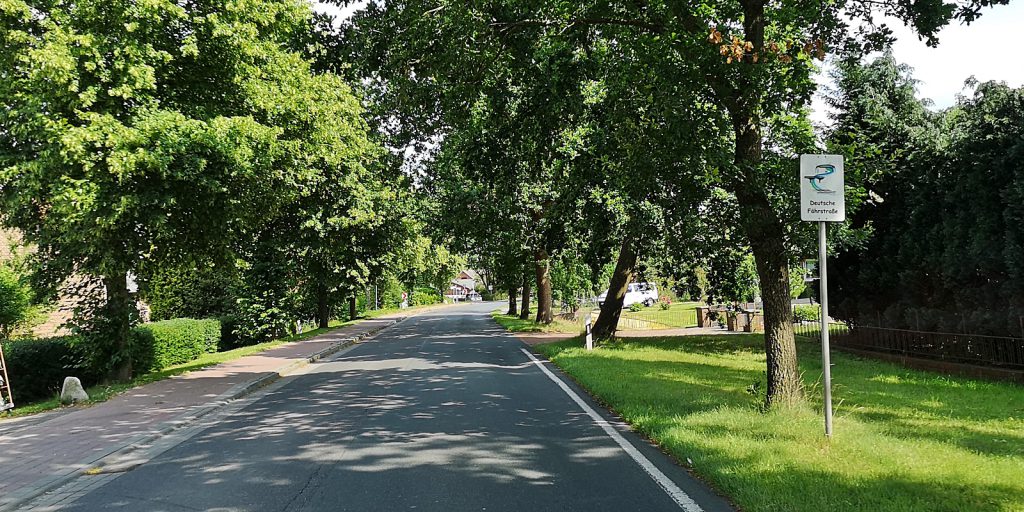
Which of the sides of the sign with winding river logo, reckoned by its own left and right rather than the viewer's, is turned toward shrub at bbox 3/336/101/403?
right

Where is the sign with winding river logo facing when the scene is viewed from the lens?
facing the viewer

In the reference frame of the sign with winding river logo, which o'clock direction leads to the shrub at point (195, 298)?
The shrub is roughly at 4 o'clock from the sign with winding river logo.

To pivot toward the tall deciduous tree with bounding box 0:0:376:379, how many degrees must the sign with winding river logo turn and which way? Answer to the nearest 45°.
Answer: approximately 90° to its right

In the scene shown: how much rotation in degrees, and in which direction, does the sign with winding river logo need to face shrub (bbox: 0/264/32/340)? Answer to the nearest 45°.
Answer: approximately 90° to its right

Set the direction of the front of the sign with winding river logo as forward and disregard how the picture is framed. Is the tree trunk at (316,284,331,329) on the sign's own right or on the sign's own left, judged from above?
on the sign's own right

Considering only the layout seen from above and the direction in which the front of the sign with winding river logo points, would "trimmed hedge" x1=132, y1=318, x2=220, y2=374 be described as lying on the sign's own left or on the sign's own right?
on the sign's own right

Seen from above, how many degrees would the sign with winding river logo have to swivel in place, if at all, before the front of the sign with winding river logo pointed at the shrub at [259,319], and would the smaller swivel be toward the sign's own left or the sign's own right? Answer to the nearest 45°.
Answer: approximately 135° to the sign's own right

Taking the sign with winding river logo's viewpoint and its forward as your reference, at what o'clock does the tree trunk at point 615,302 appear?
The tree trunk is roughly at 5 o'clock from the sign with winding river logo.

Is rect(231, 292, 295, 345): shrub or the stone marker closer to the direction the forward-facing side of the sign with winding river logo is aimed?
the stone marker

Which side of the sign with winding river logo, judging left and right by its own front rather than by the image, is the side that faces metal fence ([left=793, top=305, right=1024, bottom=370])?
back

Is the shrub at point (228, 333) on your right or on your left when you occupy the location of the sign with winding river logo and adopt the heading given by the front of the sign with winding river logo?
on your right
